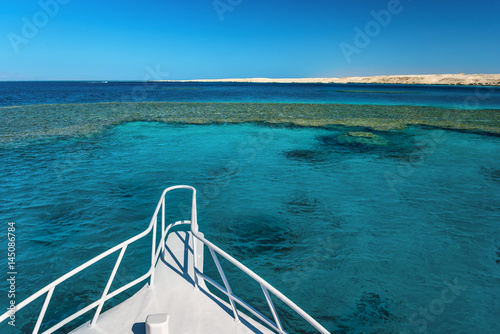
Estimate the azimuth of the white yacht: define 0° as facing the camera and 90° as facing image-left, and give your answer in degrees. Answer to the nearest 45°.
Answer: approximately 180°
